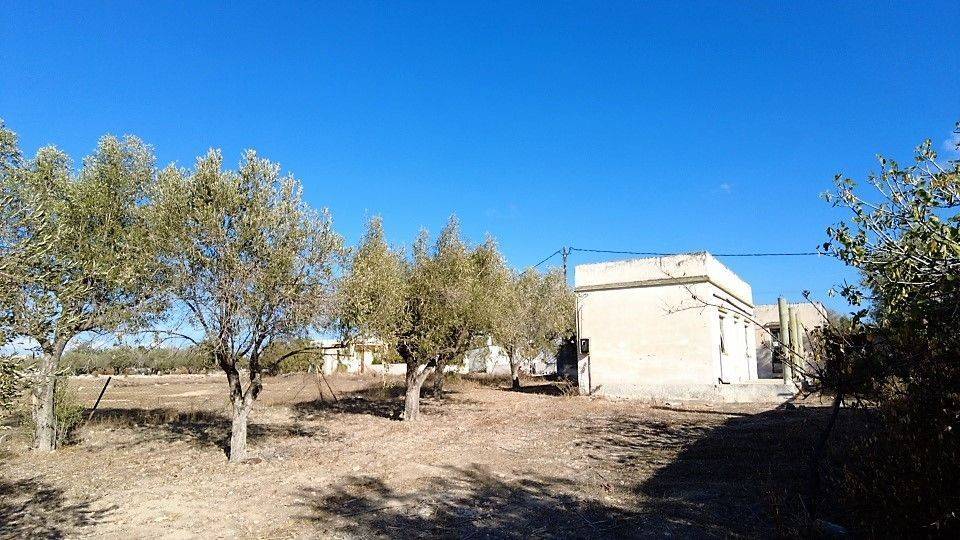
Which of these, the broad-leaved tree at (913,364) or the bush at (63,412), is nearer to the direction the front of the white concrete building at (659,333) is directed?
the broad-leaved tree

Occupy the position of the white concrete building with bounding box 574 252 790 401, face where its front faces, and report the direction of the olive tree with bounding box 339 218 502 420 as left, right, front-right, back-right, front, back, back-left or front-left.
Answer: back-right

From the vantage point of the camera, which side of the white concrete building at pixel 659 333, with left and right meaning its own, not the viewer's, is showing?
right

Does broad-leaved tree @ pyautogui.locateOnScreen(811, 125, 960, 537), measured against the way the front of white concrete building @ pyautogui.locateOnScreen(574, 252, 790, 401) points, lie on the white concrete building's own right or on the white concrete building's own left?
on the white concrete building's own right

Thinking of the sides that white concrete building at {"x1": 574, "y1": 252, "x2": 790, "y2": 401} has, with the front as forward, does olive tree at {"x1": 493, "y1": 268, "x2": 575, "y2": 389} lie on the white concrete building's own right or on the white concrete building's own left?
on the white concrete building's own left
